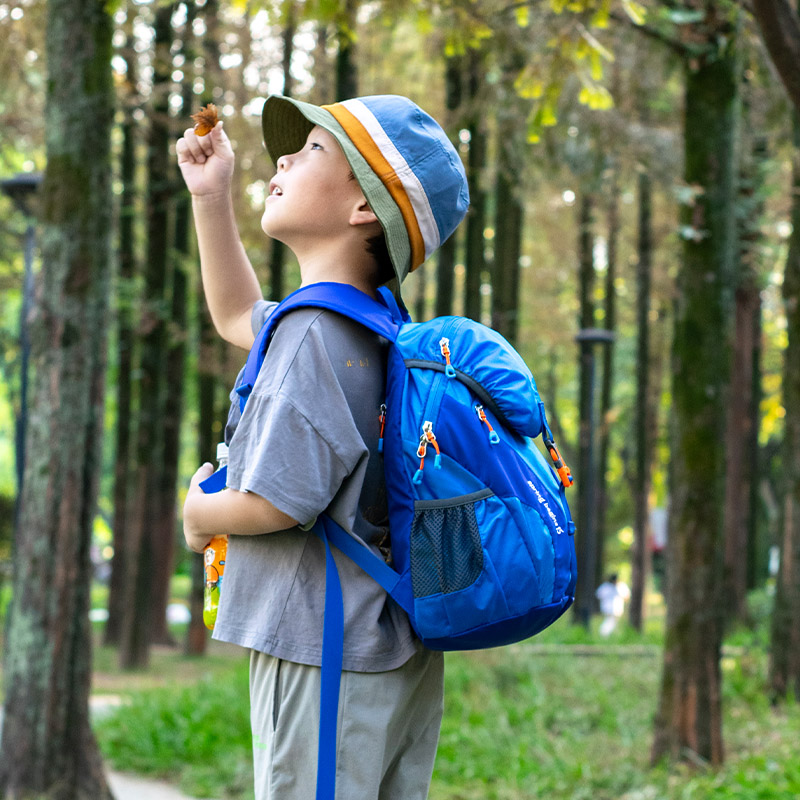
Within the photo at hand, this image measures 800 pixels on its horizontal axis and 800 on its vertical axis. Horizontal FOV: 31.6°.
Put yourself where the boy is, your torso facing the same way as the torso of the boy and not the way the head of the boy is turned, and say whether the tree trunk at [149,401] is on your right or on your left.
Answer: on your right

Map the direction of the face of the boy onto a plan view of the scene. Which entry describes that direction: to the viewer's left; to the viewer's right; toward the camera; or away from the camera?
to the viewer's left

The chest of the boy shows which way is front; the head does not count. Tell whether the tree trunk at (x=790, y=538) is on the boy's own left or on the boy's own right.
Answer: on the boy's own right

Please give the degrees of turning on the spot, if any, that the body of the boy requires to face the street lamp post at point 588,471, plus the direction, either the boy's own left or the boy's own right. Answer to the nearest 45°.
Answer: approximately 90° to the boy's own right

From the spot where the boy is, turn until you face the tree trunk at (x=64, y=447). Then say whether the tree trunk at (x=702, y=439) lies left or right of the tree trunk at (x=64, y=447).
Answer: right

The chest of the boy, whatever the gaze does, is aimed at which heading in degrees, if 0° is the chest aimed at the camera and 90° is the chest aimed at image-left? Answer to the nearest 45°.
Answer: approximately 90°

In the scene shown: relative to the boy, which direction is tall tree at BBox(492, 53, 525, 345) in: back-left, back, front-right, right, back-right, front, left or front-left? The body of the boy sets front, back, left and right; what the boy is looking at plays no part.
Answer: right
